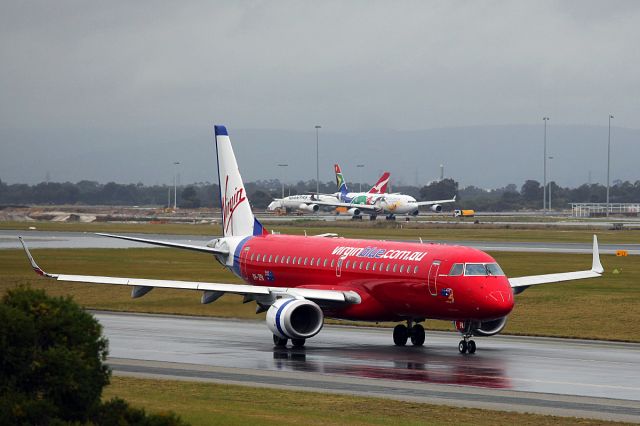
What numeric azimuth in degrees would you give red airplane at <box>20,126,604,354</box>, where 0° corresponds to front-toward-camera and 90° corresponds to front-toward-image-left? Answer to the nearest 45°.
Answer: approximately 315°
